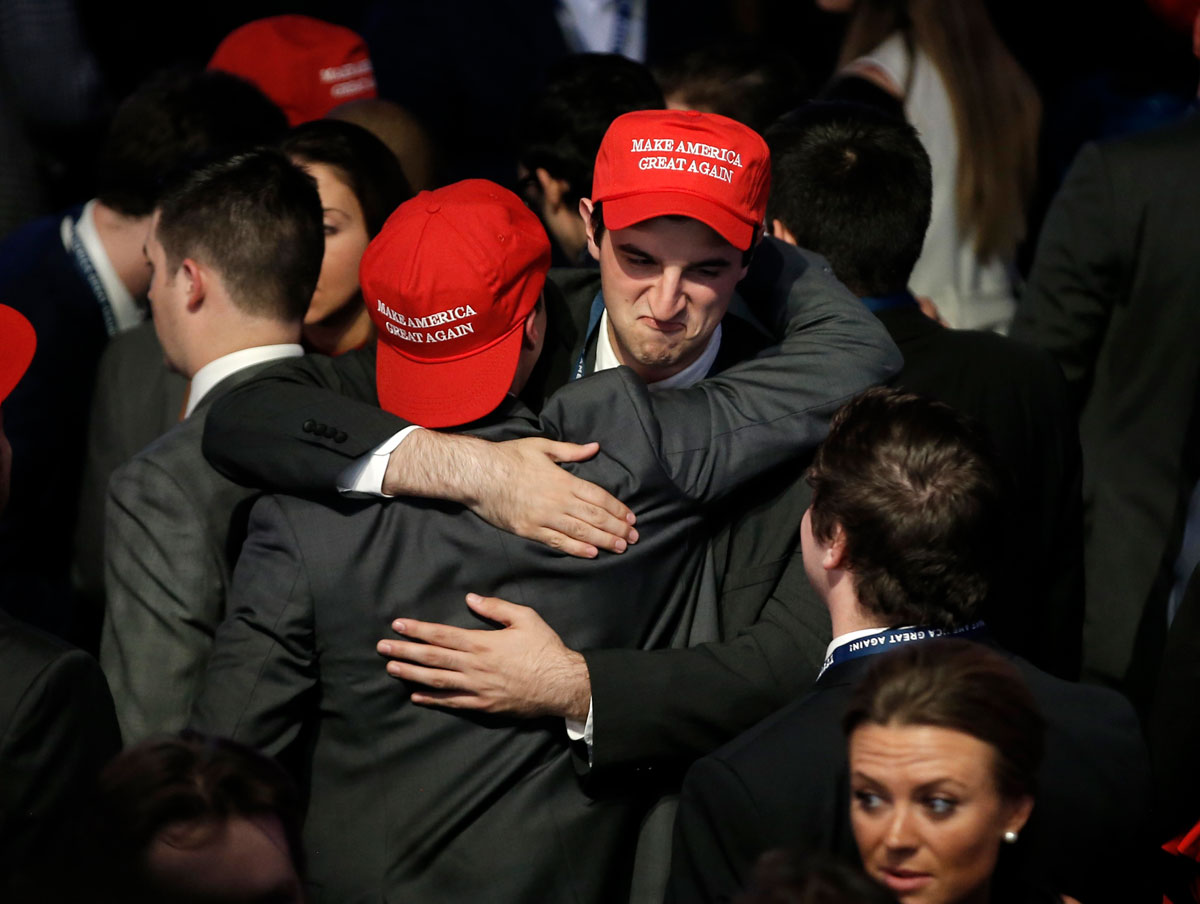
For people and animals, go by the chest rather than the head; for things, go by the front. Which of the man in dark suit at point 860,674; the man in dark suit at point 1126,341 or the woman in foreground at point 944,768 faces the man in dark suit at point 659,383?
the man in dark suit at point 860,674

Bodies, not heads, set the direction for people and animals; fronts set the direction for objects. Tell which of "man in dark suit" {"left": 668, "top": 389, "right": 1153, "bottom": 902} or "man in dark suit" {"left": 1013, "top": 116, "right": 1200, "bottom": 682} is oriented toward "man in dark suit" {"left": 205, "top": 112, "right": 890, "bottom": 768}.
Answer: "man in dark suit" {"left": 668, "top": 389, "right": 1153, "bottom": 902}

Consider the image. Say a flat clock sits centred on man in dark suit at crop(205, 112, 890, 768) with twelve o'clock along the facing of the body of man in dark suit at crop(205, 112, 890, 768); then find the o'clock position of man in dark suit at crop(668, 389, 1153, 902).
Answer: man in dark suit at crop(668, 389, 1153, 902) is roughly at 11 o'clock from man in dark suit at crop(205, 112, 890, 768).

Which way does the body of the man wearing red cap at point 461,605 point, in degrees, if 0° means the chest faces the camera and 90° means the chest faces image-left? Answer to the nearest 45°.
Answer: approximately 180°

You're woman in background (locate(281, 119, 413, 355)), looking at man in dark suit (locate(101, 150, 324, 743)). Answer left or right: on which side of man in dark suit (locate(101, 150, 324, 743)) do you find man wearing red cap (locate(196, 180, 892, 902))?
left

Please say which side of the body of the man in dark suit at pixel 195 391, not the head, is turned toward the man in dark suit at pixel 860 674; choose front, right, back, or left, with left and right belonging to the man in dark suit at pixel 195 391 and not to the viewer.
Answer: back

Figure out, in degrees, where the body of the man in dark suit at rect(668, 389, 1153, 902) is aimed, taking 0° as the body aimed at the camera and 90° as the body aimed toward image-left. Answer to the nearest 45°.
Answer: approximately 135°

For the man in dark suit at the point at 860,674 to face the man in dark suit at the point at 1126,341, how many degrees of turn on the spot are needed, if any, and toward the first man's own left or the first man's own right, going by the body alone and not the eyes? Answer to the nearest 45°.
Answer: approximately 45° to the first man's own right

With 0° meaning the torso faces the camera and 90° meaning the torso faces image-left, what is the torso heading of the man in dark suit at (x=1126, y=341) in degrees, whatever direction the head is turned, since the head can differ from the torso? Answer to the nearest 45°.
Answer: approximately 180°

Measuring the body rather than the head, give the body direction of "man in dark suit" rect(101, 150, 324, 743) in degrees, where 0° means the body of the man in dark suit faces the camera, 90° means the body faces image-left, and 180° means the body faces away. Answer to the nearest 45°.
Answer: approximately 135°

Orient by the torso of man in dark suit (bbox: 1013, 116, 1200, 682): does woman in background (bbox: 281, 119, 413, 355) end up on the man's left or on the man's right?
on the man's left

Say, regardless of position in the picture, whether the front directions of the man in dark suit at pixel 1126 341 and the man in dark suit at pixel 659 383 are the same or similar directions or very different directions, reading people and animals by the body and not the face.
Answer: very different directions
